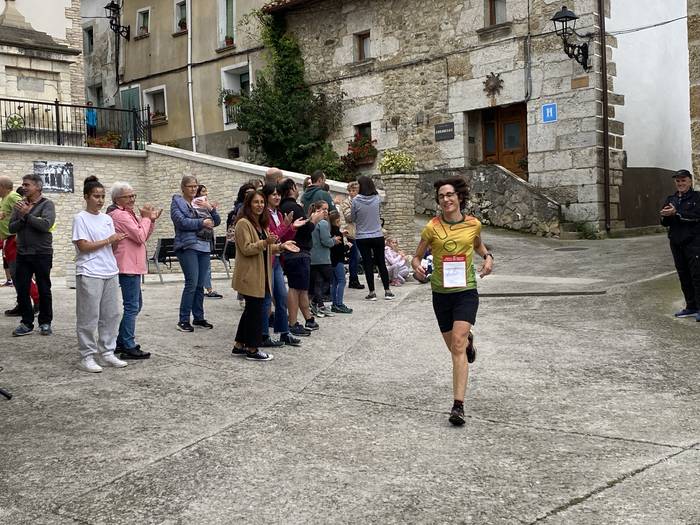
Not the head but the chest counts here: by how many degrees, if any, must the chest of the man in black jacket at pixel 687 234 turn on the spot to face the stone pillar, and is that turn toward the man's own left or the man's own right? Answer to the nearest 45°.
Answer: approximately 90° to the man's own right

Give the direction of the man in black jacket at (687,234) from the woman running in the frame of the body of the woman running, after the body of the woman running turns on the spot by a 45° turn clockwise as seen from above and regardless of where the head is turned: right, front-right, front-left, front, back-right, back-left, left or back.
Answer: back

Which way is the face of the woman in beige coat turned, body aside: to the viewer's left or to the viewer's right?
to the viewer's right

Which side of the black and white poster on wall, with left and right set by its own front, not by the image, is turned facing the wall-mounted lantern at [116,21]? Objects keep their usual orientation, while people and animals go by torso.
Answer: back

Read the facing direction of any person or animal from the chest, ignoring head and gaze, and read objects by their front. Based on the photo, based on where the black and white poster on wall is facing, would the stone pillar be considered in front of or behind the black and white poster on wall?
in front

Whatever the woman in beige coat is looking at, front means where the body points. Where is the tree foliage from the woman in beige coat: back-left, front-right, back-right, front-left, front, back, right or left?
back-left

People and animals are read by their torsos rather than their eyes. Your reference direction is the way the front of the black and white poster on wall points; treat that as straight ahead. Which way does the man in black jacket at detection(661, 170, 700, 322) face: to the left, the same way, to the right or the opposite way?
to the right

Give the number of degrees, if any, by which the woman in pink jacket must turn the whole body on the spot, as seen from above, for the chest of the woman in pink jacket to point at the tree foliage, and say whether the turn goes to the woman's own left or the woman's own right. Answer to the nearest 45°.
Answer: approximately 90° to the woman's own left

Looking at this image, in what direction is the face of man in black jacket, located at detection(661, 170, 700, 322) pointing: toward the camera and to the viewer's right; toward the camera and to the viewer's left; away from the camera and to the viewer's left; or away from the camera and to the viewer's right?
toward the camera and to the viewer's left

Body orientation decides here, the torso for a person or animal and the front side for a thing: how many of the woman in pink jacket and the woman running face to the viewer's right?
1

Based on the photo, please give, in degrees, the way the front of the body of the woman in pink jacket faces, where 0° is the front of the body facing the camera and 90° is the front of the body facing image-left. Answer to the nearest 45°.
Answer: approximately 270°

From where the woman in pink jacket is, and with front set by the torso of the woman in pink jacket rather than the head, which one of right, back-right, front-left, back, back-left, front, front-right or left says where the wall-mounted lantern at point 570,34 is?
front-left

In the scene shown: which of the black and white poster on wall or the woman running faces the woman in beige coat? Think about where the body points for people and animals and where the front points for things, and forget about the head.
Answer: the black and white poster on wall

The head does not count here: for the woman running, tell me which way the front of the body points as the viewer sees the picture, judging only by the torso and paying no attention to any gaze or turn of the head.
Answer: toward the camera

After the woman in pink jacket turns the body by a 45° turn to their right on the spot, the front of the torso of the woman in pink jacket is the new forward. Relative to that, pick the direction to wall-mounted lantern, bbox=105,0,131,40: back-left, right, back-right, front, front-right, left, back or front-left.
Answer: back-left

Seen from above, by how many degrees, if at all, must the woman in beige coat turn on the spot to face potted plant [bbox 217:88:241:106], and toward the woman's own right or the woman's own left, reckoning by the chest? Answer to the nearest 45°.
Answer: approximately 135° to the woman's own left

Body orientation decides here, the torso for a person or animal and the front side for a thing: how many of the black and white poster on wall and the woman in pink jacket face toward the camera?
1

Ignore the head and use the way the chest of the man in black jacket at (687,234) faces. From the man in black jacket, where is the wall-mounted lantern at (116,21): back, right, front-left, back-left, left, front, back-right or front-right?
right
